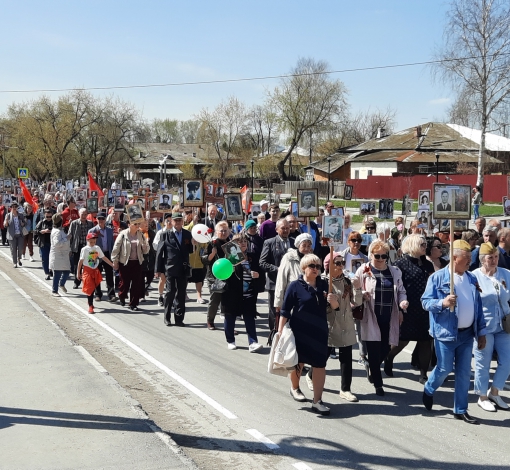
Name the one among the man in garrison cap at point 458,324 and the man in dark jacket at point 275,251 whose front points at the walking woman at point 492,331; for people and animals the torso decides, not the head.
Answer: the man in dark jacket

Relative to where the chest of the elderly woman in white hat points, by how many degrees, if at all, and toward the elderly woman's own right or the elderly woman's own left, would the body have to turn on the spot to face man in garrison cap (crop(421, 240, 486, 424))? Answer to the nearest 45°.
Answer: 0° — they already face them

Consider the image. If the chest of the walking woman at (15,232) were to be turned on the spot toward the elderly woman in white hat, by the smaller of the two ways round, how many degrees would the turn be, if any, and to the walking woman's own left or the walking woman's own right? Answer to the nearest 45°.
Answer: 0° — they already face them

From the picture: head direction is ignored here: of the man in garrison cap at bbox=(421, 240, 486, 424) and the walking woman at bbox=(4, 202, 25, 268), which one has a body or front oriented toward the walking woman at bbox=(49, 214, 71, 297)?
the walking woman at bbox=(4, 202, 25, 268)

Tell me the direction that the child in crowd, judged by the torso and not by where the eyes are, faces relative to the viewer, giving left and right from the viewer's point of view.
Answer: facing the viewer

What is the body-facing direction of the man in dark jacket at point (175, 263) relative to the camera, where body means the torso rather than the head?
toward the camera

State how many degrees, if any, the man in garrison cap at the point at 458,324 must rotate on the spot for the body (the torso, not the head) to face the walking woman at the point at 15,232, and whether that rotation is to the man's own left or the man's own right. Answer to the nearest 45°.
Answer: approximately 180°

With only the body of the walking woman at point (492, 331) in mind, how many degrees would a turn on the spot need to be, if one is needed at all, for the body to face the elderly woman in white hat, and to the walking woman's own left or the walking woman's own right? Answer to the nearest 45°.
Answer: approximately 135° to the walking woman's own right
